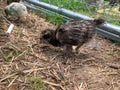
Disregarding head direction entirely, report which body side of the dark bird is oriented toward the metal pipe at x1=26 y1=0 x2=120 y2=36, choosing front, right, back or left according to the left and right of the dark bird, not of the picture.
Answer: right

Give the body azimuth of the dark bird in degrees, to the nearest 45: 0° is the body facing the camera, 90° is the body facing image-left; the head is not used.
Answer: approximately 90°
